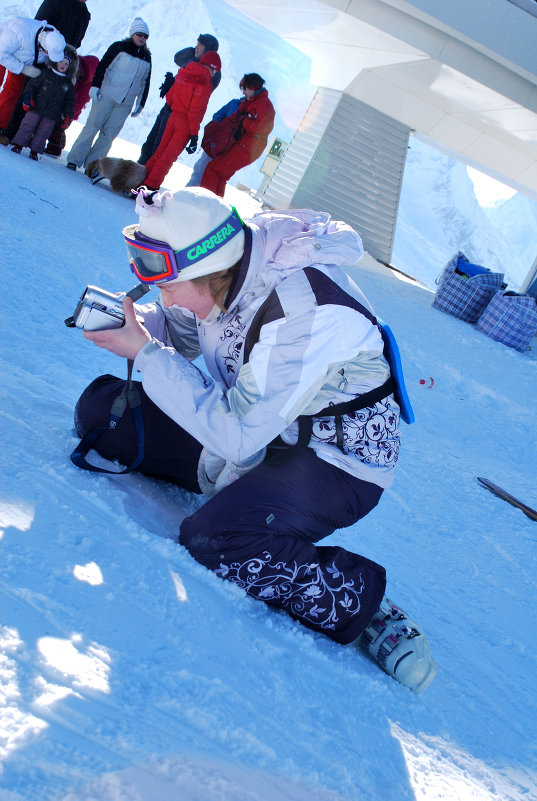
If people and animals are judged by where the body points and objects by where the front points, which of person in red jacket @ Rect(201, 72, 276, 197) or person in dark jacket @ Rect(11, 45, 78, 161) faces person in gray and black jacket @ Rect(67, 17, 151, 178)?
the person in red jacket

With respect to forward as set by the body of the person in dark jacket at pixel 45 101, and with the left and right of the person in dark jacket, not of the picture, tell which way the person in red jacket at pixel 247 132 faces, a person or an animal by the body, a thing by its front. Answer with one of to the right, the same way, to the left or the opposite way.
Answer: to the right

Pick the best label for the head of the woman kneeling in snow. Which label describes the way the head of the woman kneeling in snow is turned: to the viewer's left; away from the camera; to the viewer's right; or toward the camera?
to the viewer's left

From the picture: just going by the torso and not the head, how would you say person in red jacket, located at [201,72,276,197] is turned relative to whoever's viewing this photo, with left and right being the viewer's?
facing to the left of the viewer

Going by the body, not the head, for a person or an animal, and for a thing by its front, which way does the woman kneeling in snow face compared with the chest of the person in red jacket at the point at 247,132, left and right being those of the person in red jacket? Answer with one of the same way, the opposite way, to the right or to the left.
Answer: the same way

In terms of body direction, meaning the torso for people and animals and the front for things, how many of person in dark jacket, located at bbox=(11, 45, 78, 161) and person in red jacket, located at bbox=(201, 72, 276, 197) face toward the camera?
1

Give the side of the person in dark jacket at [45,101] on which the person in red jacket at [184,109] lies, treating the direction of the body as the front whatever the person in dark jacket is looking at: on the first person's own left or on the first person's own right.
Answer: on the first person's own left

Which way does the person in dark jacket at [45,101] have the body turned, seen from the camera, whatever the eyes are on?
toward the camera

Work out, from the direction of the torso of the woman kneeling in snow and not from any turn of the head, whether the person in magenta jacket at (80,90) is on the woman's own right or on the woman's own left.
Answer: on the woman's own right

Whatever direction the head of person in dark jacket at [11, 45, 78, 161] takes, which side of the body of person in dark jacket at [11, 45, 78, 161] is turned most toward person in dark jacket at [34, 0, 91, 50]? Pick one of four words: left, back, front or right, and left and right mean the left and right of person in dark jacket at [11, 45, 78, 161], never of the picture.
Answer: back

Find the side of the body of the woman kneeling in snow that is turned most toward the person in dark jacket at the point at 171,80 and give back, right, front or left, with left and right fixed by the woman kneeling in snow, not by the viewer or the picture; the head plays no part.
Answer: right

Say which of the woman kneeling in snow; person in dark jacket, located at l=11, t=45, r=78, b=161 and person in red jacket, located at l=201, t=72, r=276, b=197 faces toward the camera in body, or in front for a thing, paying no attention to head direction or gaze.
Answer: the person in dark jacket

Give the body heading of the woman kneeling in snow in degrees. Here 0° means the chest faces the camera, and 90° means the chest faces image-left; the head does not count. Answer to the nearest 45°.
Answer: approximately 90°
